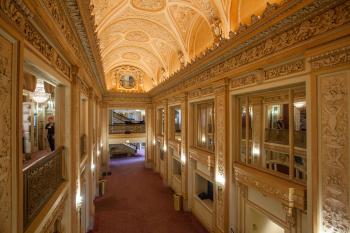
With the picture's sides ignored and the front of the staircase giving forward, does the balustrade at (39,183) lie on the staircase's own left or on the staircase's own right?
on the staircase's own right
